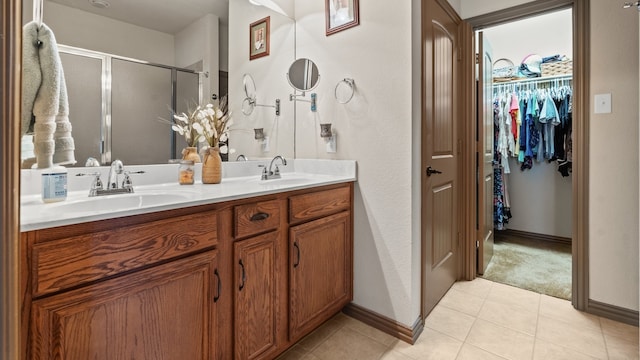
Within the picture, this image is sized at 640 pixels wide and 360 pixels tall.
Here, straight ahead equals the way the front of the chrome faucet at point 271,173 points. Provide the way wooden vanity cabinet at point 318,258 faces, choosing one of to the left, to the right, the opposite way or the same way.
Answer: the same way

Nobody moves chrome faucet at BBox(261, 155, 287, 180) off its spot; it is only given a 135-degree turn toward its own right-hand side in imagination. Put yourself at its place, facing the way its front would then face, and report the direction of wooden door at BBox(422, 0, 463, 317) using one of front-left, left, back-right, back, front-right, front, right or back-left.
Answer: back

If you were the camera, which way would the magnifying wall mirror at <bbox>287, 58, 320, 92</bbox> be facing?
facing the viewer

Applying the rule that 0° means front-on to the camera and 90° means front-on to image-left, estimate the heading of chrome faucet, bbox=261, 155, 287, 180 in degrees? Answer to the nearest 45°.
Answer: approximately 315°

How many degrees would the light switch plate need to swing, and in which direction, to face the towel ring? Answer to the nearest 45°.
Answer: approximately 45° to its right

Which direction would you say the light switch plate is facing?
toward the camera

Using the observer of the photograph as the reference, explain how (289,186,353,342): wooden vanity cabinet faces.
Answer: facing the viewer and to the right of the viewer

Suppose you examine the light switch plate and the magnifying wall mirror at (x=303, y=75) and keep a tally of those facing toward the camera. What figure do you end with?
2

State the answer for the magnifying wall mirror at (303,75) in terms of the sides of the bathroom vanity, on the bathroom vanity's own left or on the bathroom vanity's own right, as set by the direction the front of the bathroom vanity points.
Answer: on the bathroom vanity's own left

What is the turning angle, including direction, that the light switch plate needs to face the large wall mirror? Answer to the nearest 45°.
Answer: approximately 45° to its right
